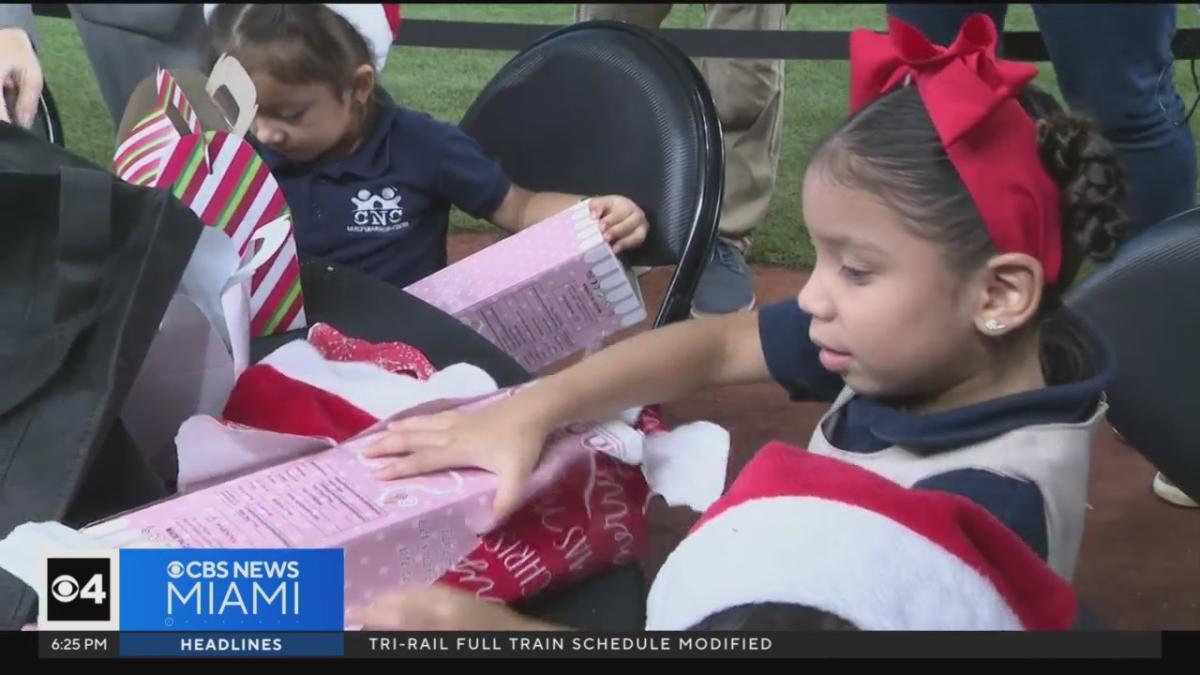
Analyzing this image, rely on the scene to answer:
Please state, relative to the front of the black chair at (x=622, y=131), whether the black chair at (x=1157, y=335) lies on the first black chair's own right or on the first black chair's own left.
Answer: on the first black chair's own left

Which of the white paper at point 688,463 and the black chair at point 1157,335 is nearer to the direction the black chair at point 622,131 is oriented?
the white paper

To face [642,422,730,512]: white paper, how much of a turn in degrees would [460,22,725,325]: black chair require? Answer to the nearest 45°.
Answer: approximately 45° to its left

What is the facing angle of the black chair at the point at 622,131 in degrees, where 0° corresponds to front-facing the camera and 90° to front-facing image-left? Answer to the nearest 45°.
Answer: approximately 45°

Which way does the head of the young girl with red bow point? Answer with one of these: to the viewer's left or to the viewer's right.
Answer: to the viewer's left
